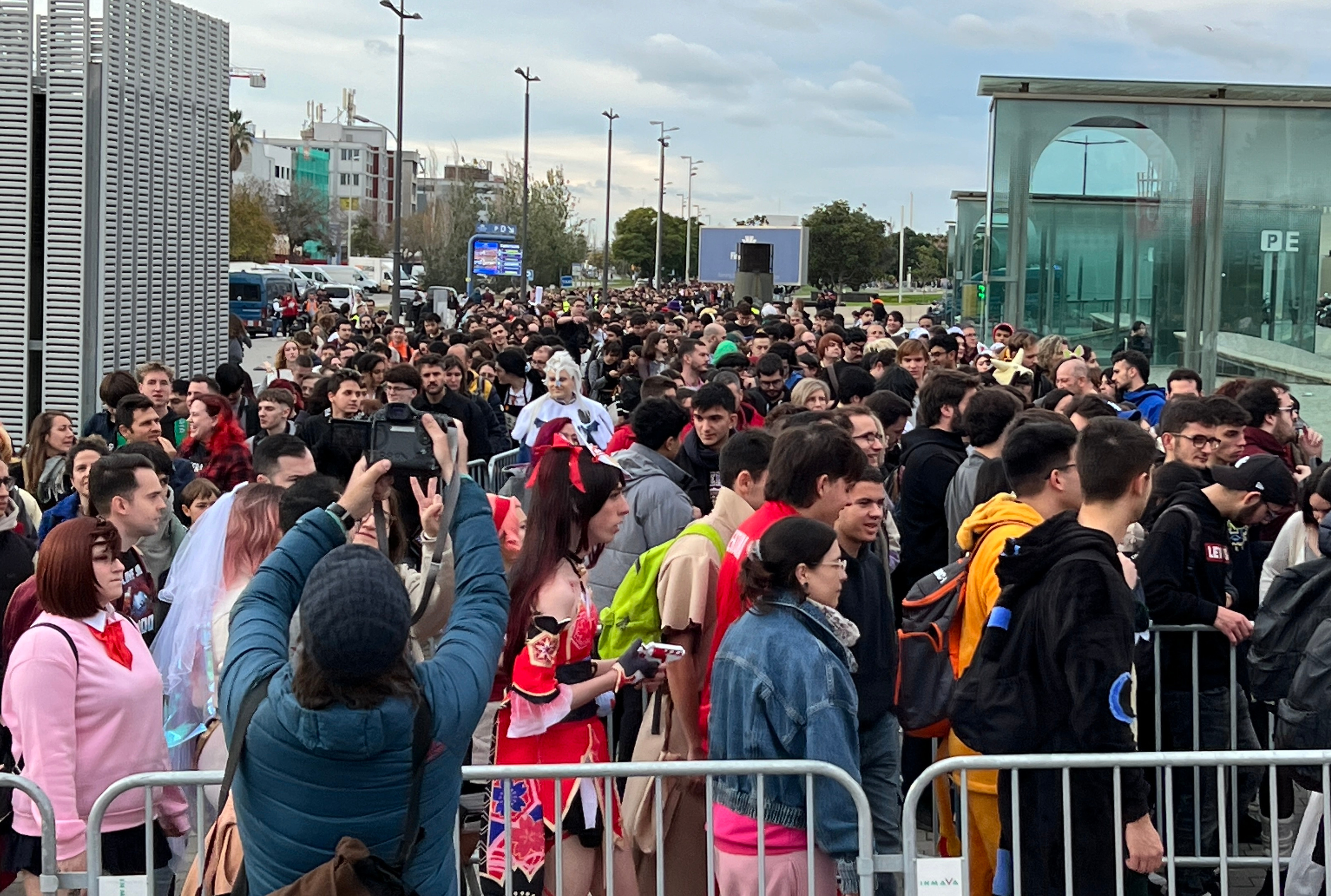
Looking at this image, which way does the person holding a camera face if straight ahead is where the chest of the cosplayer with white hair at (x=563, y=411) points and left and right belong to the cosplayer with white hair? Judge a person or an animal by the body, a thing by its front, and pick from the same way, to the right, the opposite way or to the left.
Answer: the opposite way

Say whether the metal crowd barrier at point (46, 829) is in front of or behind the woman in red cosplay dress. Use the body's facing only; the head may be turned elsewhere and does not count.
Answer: behind

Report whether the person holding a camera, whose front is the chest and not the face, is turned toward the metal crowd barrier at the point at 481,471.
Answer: yes

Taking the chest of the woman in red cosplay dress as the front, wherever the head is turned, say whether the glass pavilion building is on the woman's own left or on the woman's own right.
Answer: on the woman's own left

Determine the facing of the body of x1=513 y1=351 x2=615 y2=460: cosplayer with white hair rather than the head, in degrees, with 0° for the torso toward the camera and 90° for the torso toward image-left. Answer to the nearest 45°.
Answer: approximately 0°

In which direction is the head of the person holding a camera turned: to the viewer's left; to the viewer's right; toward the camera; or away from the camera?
away from the camera

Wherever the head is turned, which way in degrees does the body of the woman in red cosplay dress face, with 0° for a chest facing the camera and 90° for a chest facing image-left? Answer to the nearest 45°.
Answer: approximately 270°

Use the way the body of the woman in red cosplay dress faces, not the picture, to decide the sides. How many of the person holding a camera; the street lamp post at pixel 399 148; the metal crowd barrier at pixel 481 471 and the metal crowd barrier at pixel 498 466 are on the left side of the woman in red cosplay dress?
3

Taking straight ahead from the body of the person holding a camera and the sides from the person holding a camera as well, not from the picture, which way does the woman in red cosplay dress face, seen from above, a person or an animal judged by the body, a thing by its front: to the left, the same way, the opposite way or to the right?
to the right

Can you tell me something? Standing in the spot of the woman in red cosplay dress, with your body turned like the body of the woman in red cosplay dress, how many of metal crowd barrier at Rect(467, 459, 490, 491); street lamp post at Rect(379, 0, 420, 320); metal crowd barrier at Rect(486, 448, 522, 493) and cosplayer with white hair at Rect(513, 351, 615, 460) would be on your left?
4

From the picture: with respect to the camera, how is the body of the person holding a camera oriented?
away from the camera

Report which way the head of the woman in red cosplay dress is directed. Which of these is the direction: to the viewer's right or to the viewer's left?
to the viewer's right

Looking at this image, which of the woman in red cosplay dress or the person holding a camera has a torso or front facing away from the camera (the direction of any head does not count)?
the person holding a camera

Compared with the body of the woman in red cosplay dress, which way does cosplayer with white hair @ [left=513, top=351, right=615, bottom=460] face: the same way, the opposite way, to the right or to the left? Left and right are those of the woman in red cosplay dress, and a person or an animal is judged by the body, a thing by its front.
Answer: to the right
